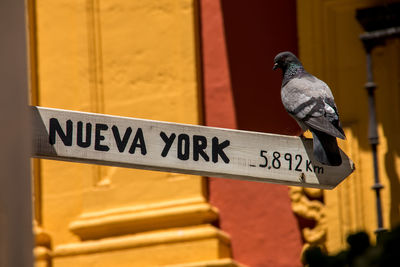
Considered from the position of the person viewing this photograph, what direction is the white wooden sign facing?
facing the viewer

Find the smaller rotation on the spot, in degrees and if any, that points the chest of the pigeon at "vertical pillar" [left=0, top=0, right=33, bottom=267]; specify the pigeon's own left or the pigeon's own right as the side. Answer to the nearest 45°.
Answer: approximately 90° to the pigeon's own left

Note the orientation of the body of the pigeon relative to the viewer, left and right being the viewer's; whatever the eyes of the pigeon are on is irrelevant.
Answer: facing away from the viewer and to the left of the viewer
